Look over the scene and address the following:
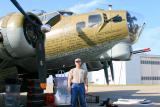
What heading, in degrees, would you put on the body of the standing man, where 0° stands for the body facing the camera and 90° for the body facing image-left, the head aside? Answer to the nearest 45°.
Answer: approximately 0°
